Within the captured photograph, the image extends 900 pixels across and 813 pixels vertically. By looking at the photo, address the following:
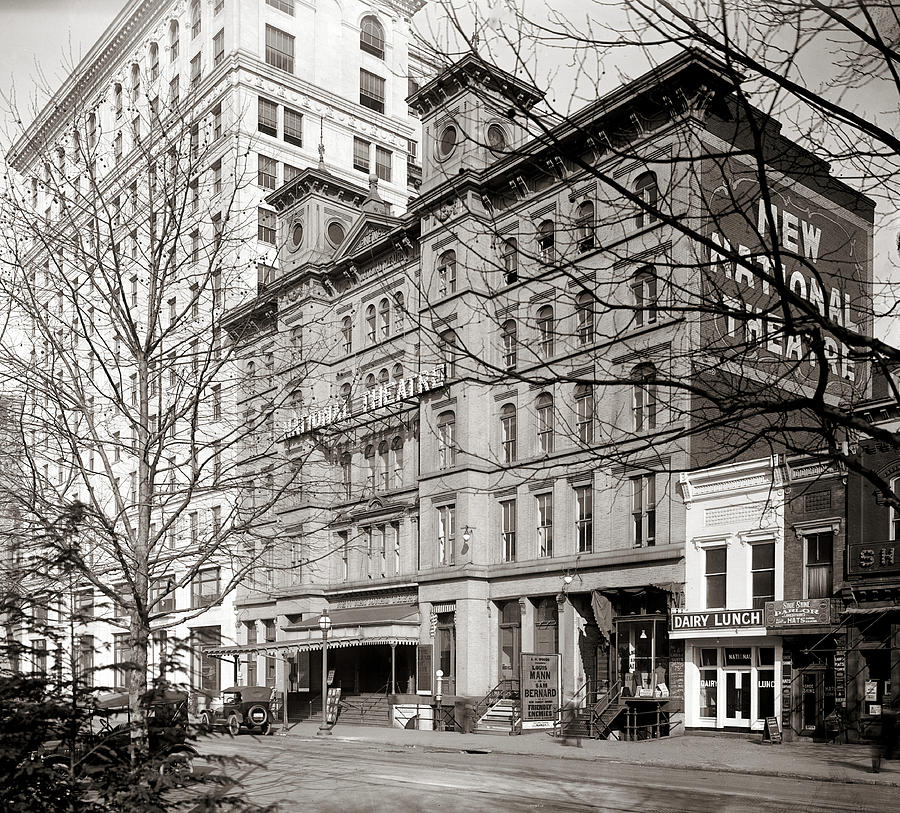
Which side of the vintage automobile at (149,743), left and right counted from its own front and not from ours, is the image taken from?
left

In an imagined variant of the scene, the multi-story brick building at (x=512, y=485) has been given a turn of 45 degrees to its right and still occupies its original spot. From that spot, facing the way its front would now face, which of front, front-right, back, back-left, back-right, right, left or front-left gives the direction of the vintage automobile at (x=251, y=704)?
front

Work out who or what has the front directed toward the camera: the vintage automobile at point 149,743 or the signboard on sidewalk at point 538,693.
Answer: the signboard on sidewalk

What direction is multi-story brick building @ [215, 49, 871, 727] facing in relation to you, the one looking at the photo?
facing the viewer and to the left of the viewer

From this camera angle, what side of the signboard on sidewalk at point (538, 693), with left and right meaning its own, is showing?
front

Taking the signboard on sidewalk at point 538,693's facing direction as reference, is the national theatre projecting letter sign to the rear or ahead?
to the rear

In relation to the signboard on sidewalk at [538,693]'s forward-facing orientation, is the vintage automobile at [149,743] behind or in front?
in front

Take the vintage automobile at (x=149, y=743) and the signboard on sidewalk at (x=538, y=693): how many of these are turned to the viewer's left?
1

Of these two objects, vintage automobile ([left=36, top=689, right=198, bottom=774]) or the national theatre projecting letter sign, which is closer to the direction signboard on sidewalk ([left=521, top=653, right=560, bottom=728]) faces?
the vintage automobile
